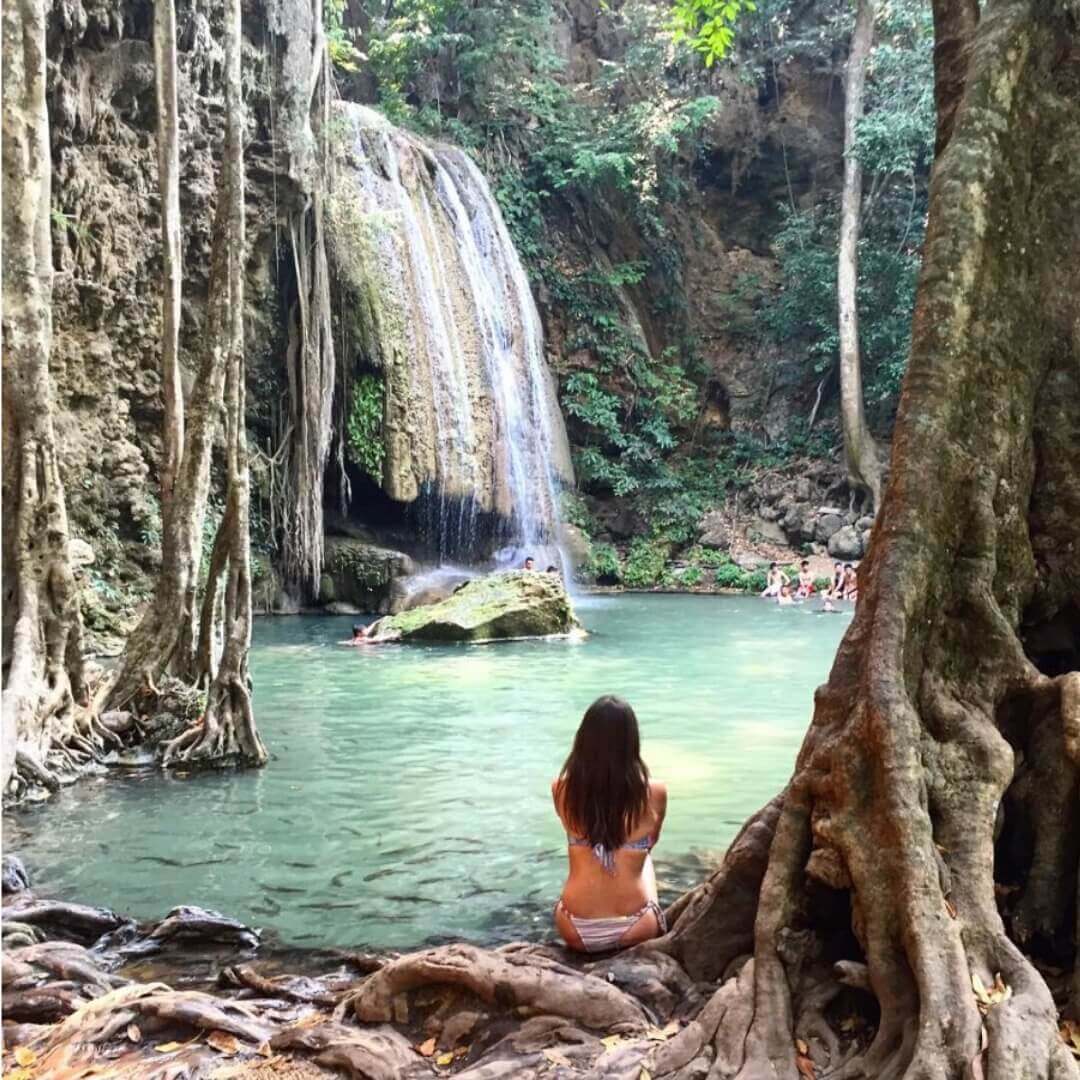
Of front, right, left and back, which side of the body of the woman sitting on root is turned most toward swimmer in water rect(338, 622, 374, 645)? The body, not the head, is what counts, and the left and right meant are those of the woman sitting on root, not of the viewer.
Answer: front

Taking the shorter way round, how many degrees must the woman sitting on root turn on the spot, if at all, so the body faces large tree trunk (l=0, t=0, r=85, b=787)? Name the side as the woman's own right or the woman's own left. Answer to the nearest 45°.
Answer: approximately 45° to the woman's own left

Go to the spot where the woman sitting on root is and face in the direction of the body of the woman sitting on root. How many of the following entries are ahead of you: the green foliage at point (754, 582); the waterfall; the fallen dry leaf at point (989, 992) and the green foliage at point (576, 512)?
3

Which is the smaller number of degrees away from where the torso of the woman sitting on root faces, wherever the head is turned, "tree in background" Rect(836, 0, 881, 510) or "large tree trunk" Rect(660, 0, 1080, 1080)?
the tree in background

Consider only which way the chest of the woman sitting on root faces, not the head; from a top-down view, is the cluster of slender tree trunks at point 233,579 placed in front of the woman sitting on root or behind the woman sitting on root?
in front

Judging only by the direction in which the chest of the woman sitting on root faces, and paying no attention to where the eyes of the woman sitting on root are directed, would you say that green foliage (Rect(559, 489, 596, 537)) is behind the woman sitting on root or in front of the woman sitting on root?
in front

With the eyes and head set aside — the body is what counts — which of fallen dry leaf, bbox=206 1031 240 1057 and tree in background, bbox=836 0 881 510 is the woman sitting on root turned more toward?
the tree in background

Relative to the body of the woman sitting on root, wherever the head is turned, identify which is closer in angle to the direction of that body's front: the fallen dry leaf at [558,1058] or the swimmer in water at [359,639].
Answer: the swimmer in water

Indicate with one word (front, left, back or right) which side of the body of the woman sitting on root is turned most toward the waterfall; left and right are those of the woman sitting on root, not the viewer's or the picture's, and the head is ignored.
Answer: front

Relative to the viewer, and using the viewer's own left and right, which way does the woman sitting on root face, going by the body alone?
facing away from the viewer

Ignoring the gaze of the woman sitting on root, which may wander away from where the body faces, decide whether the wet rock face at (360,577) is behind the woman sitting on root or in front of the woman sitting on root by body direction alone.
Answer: in front

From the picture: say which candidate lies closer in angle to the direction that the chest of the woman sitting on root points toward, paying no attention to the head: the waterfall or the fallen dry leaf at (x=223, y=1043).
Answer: the waterfall

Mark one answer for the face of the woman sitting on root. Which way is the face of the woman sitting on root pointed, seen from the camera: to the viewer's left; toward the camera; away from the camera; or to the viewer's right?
away from the camera
